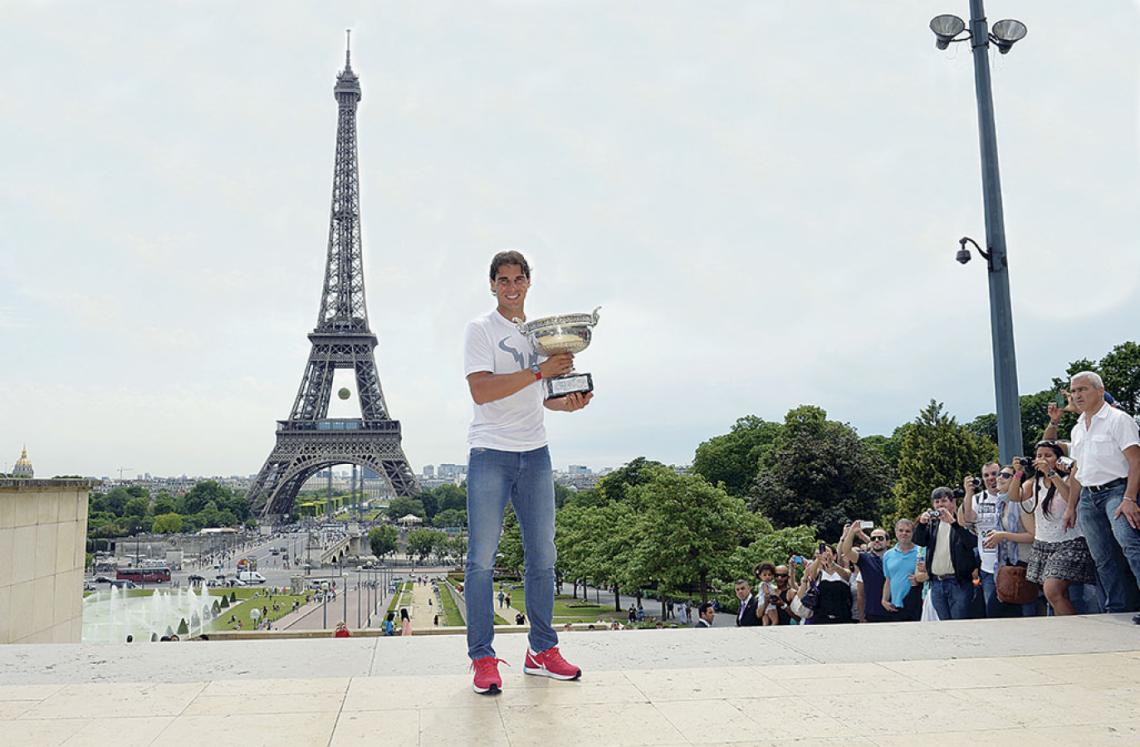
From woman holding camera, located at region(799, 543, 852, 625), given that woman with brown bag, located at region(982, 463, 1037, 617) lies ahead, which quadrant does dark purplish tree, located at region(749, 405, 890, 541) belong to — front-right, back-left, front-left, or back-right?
back-left

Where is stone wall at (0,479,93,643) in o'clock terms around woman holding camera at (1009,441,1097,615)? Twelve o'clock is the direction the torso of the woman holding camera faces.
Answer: The stone wall is roughly at 1 o'clock from the woman holding camera.

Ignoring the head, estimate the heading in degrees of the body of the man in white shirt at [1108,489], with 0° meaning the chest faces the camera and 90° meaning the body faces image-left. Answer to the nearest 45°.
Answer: approximately 45°

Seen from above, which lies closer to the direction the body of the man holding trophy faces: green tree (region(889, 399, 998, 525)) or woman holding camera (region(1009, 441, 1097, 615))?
the woman holding camera
